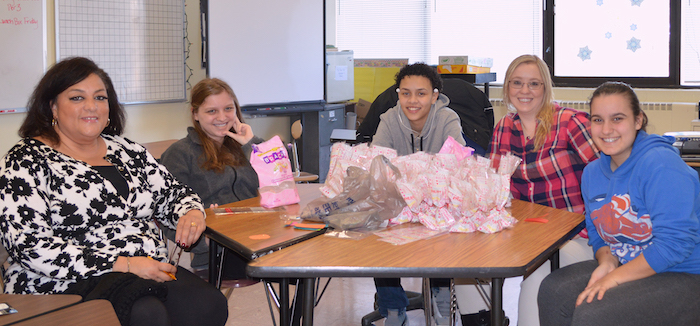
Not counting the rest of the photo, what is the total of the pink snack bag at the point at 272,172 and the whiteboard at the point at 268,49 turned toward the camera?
2

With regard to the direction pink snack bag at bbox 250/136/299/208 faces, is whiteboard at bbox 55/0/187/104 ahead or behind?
behind

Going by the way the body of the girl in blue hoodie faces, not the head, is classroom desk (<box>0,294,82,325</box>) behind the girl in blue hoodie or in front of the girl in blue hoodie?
in front

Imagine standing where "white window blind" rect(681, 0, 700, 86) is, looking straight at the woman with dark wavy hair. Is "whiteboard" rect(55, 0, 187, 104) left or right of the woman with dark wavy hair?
right

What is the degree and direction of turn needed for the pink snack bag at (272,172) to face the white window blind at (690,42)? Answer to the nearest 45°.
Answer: approximately 135° to its left

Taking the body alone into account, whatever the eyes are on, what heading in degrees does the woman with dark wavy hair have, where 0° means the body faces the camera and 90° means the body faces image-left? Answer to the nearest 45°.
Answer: approximately 315°

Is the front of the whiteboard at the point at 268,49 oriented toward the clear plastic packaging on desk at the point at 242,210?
yes

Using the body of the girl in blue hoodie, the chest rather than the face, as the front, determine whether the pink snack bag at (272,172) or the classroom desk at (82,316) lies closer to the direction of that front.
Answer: the classroom desk
